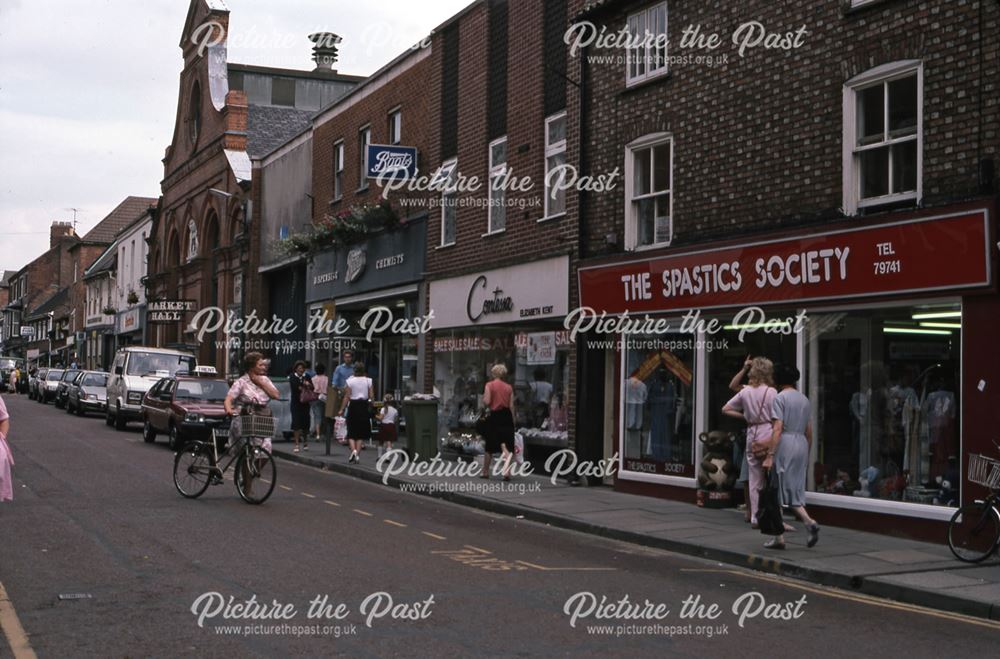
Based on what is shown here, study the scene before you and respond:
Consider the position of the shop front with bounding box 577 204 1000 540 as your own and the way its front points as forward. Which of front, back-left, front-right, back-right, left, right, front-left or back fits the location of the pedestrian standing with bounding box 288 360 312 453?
right

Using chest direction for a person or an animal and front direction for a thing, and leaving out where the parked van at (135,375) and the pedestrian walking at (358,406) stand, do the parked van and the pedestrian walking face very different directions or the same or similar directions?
very different directions

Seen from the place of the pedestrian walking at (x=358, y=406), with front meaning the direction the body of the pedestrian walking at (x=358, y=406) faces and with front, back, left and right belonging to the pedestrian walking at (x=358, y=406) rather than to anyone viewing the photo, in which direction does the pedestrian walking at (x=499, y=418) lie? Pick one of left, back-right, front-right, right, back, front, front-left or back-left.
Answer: back-right

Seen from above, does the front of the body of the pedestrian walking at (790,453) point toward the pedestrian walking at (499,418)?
yes

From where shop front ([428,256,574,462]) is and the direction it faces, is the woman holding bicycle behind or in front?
in front

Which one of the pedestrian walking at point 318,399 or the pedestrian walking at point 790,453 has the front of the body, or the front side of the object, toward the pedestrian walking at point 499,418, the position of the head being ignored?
the pedestrian walking at point 790,453

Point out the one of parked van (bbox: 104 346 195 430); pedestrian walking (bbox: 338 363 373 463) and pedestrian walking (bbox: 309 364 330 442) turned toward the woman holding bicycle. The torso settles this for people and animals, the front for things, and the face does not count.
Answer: the parked van

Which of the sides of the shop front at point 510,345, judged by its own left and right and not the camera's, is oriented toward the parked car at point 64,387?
right

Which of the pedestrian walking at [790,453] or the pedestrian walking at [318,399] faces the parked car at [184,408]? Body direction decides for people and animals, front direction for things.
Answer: the pedestrian walking at [790,453]

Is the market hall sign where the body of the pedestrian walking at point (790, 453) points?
yes

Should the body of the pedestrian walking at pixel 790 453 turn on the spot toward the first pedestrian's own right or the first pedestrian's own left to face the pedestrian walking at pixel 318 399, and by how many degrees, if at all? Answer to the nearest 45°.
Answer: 0° — they already face them

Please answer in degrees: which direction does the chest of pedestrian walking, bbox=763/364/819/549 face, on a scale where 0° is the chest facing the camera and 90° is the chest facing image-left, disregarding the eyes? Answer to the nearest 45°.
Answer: approximately 135°

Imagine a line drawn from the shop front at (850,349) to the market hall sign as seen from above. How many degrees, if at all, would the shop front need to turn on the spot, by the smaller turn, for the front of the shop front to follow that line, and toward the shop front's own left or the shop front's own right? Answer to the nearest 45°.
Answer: approximately 90° to the shop front's own right

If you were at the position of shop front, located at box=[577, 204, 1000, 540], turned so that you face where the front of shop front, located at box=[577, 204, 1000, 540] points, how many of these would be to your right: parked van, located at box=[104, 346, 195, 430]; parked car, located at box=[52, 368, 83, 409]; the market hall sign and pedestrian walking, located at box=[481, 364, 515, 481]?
4

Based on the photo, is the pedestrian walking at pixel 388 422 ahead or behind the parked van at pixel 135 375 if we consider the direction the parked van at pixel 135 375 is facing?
ahead

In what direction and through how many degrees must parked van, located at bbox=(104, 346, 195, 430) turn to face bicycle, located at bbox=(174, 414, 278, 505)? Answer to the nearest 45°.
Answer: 0° — it already faces it

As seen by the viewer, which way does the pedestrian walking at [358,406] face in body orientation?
away from the camera
